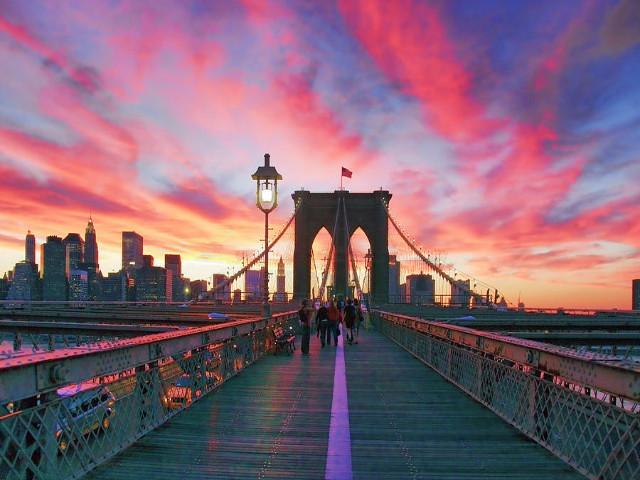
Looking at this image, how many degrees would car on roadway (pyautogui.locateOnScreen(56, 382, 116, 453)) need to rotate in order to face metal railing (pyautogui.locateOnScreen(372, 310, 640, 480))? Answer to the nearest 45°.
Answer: approximately 135° to its left

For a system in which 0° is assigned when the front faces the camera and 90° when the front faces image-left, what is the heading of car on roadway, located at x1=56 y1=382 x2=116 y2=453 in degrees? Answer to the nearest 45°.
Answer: approximately 45°
